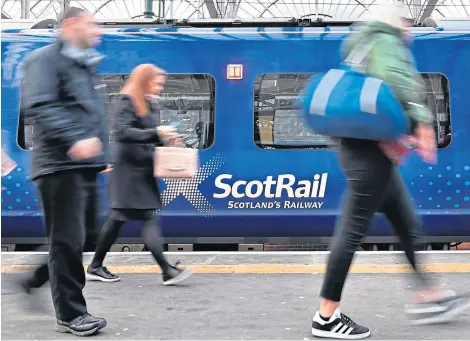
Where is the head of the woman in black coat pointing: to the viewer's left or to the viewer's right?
to the viewer's right

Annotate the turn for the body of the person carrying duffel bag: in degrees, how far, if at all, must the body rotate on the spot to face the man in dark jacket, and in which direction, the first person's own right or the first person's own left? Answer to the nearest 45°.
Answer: approximately 180°

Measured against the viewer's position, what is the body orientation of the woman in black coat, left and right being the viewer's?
facing to the right of the viewer

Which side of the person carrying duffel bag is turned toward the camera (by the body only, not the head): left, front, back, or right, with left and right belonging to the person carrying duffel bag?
right

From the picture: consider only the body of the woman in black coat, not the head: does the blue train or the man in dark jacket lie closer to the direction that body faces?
the blue train

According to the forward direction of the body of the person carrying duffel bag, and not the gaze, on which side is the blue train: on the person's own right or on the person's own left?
on the person's own left

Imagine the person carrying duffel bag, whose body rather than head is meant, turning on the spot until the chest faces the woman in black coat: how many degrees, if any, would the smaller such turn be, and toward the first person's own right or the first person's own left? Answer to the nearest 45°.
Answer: approximately 135° to the first person's own left
